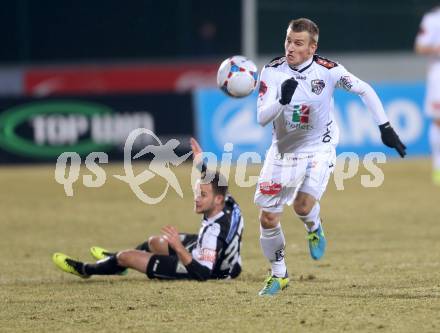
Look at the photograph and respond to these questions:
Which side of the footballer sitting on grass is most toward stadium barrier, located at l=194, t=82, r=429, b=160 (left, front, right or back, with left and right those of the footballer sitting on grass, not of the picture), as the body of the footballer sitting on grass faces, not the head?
right

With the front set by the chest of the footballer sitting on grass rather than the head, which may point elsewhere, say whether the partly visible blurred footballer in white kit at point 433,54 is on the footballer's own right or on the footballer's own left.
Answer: on the footballer's own right

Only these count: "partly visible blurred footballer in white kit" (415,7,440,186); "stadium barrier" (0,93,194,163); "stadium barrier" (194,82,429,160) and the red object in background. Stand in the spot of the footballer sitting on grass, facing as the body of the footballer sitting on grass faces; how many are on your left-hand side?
0

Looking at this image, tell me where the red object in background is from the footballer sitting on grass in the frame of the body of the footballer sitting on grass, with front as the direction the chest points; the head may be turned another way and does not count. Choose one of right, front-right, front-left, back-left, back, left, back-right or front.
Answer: right

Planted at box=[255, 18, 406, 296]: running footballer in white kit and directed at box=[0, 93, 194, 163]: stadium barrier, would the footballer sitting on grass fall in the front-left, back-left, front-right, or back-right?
front-left

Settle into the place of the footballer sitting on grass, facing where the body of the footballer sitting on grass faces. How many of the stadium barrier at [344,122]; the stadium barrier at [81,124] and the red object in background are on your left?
0

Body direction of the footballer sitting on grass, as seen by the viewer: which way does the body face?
to the viewer's left

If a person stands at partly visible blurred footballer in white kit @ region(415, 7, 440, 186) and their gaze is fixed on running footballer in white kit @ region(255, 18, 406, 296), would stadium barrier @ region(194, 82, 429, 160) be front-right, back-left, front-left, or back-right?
back-right

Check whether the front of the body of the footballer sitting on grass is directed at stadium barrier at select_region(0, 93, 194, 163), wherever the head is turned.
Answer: no
